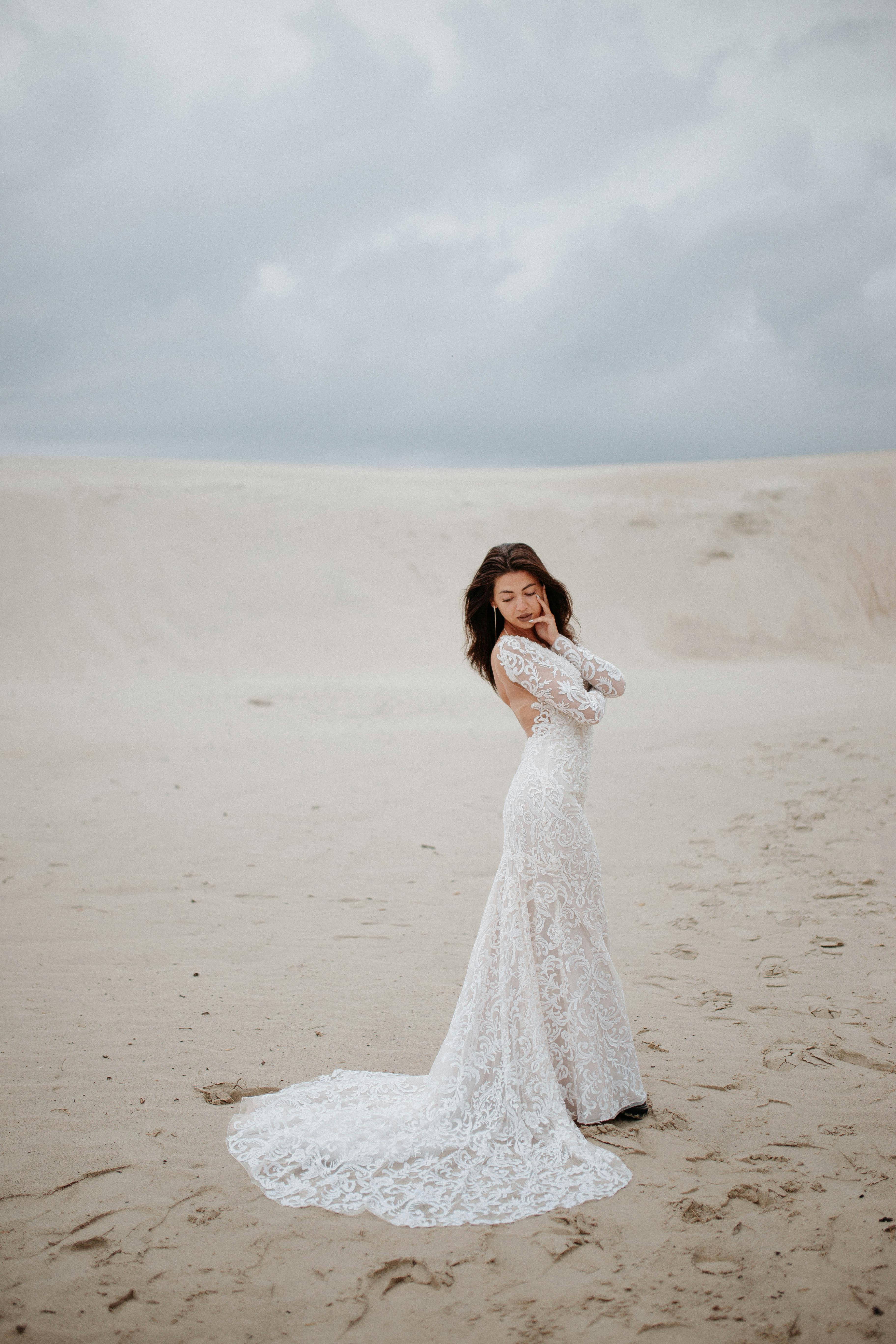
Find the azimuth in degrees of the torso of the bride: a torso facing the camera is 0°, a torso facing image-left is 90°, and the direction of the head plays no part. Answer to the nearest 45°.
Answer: approximately 270°
